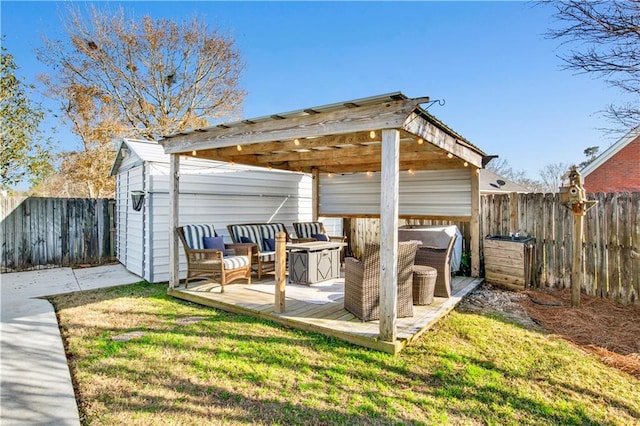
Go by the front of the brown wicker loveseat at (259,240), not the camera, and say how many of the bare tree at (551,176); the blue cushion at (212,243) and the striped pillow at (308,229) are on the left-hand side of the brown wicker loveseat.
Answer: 2

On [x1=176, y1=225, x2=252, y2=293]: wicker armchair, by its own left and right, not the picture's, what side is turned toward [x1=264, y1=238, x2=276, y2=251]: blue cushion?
left

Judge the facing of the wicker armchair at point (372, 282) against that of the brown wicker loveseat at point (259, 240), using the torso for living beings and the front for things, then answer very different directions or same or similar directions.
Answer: very different directions

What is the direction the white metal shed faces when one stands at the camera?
facing the viewer and to the left of the viewer

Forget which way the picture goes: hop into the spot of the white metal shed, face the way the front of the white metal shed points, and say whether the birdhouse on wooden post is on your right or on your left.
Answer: on your left

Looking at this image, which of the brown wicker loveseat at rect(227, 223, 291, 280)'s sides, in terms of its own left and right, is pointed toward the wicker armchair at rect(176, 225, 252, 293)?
right

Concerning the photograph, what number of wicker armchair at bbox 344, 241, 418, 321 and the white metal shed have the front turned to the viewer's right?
0

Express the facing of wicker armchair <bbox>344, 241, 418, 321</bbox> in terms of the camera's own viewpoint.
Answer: facing away from the viewer and to the left of the viewer

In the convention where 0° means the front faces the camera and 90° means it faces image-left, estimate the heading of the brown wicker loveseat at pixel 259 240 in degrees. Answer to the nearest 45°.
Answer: approximately 315°

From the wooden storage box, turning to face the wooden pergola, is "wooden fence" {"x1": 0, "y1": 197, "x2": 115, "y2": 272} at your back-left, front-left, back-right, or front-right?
front-right

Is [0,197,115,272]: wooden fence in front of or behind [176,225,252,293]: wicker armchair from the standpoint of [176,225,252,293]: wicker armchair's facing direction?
behind

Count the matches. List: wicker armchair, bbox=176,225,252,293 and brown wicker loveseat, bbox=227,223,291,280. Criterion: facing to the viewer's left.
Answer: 0

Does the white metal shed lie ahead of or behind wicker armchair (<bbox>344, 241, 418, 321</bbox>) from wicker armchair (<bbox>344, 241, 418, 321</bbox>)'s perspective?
ahead

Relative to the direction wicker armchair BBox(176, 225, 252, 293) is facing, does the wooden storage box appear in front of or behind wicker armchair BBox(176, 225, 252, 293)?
in front

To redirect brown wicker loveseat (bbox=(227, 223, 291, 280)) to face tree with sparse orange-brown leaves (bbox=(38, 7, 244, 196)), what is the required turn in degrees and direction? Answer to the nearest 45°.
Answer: approximately 180°

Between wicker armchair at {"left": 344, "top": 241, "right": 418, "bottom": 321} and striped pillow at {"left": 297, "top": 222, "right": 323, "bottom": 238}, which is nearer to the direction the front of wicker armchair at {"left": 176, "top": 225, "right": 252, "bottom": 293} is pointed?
the wicker armchair
